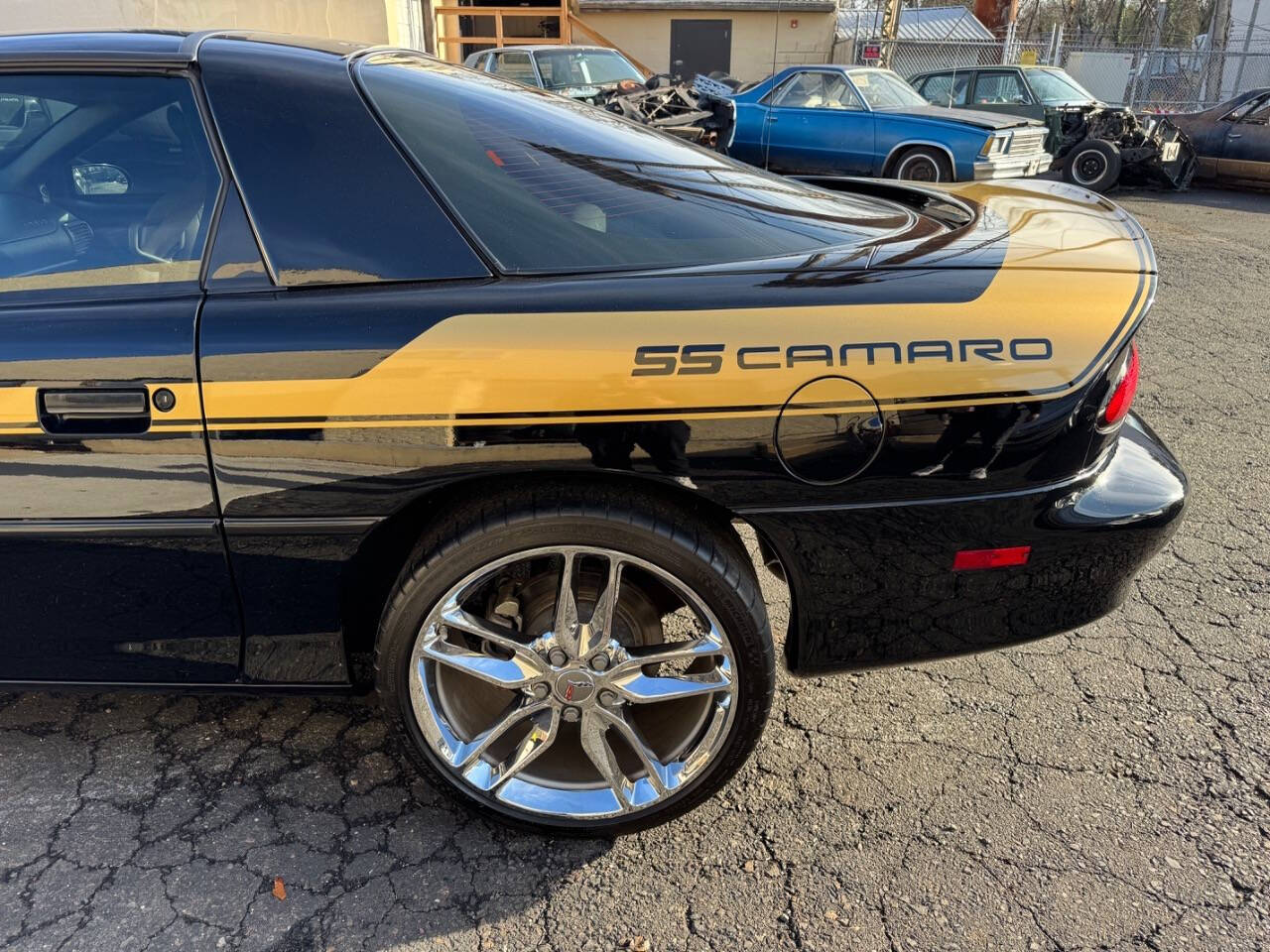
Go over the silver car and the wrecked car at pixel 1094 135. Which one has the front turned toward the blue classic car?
the silver car

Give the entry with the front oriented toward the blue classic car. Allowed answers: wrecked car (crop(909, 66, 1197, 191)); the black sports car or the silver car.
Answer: the silver car

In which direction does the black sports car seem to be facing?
to the viewer's left

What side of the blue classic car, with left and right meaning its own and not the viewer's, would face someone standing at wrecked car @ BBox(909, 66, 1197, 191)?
left

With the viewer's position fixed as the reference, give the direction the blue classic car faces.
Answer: facing the viewer and to the right of the viewer

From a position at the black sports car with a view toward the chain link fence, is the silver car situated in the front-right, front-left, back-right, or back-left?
front-left

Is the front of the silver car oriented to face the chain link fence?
no

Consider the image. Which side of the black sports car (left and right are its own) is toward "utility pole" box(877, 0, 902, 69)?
right

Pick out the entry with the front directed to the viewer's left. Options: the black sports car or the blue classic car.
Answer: the black sports car

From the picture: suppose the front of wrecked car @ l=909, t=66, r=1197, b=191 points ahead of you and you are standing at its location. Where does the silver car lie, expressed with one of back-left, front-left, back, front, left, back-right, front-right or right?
back-right

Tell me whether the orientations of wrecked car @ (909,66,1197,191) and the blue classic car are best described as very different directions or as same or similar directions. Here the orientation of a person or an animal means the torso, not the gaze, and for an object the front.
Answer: same or similar directions

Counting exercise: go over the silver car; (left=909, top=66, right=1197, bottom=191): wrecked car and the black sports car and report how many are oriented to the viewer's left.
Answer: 1

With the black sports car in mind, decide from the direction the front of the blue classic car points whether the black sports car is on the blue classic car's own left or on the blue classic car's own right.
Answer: on the blue classic car's own right

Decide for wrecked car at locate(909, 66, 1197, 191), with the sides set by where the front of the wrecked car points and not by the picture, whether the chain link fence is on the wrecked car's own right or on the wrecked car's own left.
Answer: on the wrecked car's own left

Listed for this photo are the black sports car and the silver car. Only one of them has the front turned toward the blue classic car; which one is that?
the silver car

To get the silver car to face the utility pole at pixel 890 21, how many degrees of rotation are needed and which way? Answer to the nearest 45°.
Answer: approximately 90° to its left

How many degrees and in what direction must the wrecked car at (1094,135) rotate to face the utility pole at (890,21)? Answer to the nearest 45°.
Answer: approximately 135° to its left

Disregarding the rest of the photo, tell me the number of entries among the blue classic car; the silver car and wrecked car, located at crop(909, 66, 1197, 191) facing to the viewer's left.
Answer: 0

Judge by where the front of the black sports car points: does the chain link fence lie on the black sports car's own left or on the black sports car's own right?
on the black sports car's own right

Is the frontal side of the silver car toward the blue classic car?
yes
